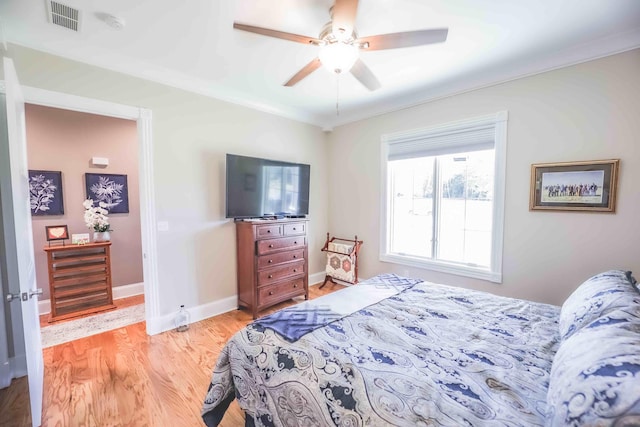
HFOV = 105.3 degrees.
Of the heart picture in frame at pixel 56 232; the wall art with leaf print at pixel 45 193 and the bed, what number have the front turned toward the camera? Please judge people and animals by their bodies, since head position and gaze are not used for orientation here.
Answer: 2

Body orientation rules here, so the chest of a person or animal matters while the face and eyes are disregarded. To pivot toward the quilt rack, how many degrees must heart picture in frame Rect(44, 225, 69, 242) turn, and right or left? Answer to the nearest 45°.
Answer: approximately 45° to its left

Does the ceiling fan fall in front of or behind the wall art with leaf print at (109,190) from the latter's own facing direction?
in front

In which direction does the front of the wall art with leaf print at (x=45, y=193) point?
toward the camera

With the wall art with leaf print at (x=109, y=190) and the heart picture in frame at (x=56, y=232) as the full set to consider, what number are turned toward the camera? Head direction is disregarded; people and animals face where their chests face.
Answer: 2

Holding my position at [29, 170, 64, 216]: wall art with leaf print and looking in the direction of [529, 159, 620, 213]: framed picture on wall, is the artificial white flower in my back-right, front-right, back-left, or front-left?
front-left

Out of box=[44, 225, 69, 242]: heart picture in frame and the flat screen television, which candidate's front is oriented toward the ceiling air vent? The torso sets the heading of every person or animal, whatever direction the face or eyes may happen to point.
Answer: the heart picture in frame

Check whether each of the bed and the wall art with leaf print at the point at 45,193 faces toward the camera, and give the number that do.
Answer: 1

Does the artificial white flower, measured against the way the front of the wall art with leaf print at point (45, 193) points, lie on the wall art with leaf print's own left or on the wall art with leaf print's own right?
on the wall art with leaf print's own left

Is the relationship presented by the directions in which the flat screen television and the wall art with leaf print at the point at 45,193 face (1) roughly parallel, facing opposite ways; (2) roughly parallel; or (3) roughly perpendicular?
roughly parallel

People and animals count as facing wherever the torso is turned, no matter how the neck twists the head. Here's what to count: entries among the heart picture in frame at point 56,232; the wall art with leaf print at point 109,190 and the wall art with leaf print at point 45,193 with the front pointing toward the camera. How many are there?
3

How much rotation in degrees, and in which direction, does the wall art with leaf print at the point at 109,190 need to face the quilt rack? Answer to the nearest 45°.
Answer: approximately 45° to its left

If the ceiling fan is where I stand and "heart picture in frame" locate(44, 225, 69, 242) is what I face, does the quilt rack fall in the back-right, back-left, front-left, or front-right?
front-right

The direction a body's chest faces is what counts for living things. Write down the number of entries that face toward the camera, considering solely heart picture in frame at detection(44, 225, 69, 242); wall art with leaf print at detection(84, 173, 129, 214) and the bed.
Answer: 2

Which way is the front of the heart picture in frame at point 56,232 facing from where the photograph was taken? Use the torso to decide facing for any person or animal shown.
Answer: facing the viewer

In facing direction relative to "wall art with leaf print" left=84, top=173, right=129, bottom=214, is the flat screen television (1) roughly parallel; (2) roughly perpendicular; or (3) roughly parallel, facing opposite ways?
roughly parallel
